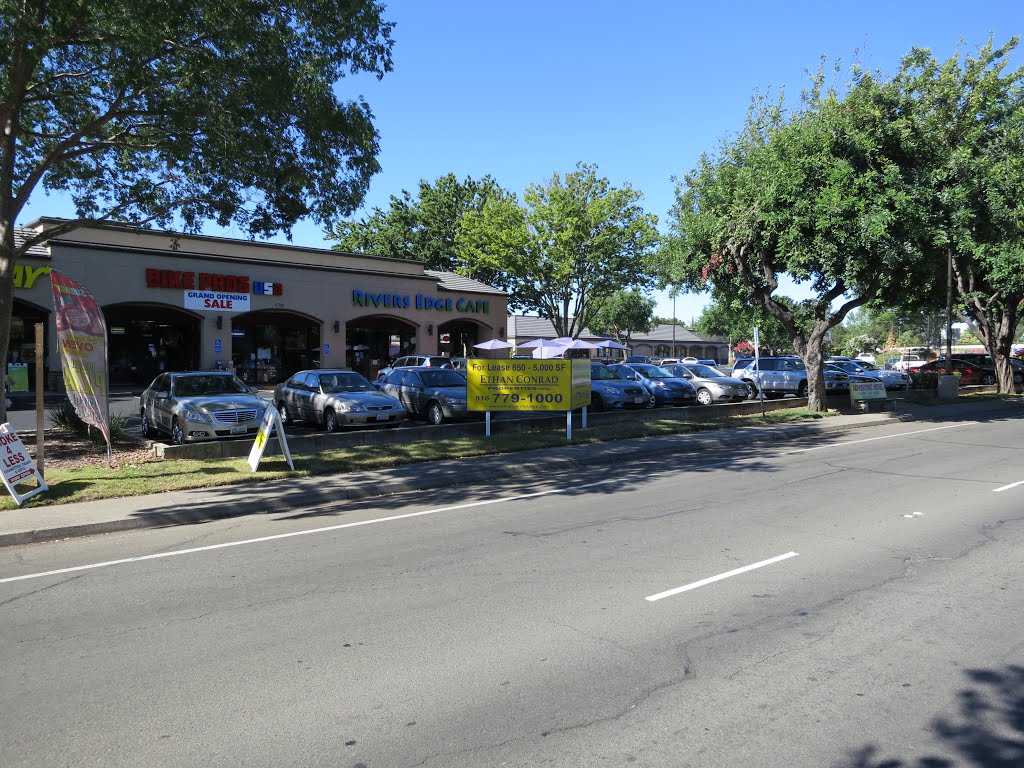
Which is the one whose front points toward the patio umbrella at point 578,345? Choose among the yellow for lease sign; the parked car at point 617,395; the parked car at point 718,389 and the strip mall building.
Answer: the strip mall building

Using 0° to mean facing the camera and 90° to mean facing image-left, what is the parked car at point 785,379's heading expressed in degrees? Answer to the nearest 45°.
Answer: approximately 315°

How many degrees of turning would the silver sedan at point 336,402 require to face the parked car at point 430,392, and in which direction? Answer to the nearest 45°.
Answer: approximately 90° to its left

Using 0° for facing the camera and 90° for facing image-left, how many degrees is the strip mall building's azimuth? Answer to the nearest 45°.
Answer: approximately 315°

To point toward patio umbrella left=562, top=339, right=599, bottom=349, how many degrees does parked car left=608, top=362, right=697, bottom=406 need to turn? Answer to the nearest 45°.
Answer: approximately 180°

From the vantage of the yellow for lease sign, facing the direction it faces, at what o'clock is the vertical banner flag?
The vertical banner flag is roughly at 2 o'clock from the yellow for lease sign.

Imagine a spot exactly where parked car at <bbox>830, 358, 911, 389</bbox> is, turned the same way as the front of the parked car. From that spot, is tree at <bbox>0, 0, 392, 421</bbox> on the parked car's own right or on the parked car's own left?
on the parked car's own right

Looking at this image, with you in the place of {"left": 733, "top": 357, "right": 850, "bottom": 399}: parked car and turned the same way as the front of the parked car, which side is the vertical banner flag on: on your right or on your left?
on your right

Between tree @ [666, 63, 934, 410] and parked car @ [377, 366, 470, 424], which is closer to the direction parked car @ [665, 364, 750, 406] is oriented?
the tree
